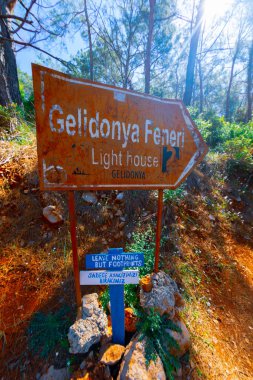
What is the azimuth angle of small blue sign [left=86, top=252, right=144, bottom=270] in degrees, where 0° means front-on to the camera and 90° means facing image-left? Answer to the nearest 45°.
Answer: approximately 0°

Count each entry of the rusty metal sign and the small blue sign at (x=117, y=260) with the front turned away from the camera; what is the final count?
0

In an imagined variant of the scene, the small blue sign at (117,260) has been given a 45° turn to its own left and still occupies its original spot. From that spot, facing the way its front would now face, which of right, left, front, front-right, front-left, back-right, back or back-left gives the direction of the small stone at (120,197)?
back-left

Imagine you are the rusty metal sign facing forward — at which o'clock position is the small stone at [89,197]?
The small stone is roughly at 7 o'clock from the rusty metal sign.

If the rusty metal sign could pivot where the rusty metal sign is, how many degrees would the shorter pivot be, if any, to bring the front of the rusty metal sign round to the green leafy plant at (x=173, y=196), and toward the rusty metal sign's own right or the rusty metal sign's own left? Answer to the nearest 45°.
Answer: approximately 90° to the rusty metal sign's own left

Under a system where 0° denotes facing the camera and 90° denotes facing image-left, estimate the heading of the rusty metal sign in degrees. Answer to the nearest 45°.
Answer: approximately 315°

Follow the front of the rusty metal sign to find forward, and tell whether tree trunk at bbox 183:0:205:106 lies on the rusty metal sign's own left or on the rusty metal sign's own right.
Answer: on the rusty metal sign's own left
